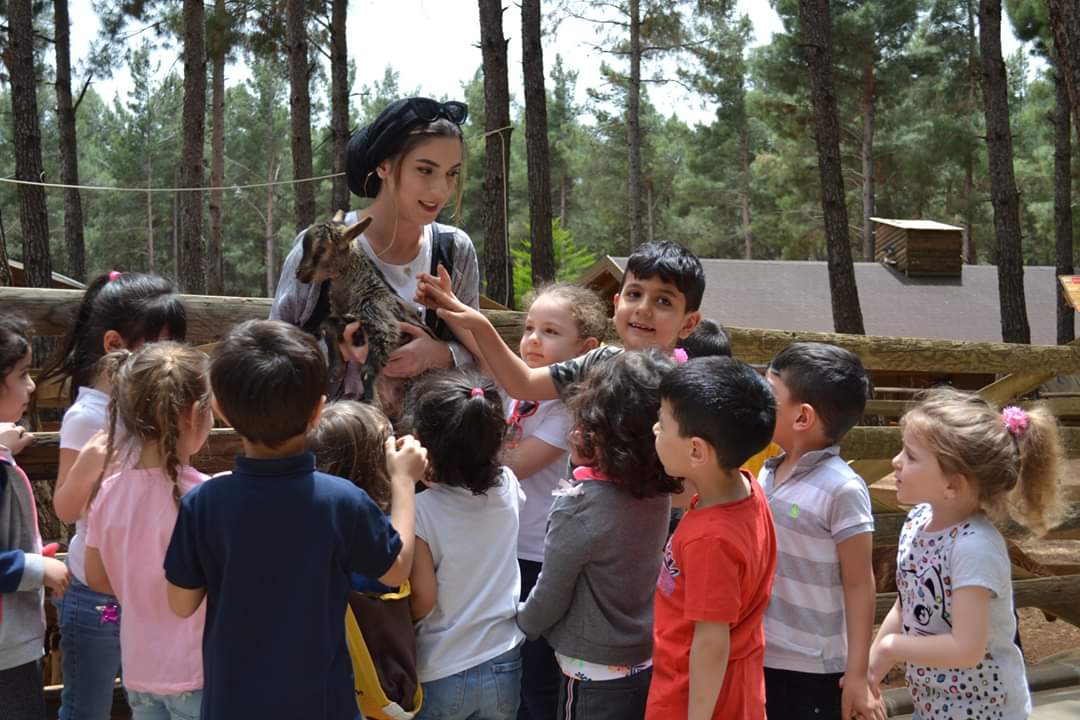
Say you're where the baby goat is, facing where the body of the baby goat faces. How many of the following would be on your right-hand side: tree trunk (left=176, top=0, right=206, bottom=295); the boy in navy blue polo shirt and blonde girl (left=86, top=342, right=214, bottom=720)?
1

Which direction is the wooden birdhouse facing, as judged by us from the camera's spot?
facing the viewer and to the left of the viewer

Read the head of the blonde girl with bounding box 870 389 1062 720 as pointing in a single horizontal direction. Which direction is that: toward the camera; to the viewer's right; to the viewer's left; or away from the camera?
to the viewer's left

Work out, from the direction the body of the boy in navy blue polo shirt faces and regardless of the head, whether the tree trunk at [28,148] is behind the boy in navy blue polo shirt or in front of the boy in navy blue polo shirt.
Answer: in front

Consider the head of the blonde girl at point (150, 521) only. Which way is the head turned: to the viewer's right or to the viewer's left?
to the viewer's right

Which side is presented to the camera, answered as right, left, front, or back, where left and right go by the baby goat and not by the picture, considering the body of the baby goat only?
left

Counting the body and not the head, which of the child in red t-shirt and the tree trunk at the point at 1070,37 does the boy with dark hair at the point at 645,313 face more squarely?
the child in red t-shirt

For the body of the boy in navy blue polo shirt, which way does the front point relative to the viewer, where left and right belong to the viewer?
facing away from the viewer

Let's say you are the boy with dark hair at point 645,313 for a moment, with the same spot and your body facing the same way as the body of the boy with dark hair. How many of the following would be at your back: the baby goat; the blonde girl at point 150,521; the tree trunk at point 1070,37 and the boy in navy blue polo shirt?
1

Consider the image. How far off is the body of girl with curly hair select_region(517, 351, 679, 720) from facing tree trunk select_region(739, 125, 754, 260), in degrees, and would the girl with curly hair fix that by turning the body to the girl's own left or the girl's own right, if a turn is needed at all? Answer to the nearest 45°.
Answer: approximately 45° to the girl's own right

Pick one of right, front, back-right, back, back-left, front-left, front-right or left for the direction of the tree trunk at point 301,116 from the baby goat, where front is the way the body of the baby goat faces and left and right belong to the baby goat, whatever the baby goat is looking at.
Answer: right

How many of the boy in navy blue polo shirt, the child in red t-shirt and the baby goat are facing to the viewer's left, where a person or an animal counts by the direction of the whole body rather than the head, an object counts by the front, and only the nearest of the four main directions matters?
2

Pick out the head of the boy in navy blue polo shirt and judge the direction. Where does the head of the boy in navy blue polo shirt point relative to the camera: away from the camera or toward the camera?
away from the camera

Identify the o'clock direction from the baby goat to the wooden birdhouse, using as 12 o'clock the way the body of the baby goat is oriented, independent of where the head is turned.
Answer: The wooden birdhouse is roughly at 4 o'clock from the baby goat.

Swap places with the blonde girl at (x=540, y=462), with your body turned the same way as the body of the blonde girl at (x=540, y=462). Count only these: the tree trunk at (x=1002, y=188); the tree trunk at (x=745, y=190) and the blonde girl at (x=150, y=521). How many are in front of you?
1
